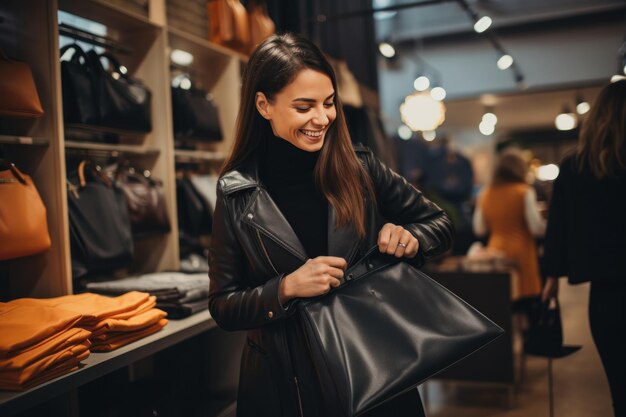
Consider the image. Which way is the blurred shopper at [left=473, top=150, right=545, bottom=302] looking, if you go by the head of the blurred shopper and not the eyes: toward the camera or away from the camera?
away from the camera

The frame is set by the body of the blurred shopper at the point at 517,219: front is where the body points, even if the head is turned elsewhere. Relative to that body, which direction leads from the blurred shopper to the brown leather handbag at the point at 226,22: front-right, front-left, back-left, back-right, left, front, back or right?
back-left

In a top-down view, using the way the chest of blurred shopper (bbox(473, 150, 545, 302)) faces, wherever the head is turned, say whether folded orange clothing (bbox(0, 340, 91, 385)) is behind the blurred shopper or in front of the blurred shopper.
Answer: behind

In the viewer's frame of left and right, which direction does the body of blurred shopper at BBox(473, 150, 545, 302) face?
facing away from the viewer

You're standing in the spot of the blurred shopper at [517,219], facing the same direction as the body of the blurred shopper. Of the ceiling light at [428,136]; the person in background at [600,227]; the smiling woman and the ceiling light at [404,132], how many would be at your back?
2

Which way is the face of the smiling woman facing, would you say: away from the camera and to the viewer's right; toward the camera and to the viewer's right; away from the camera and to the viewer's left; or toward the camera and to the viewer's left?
toward the camera and to the viewer's right

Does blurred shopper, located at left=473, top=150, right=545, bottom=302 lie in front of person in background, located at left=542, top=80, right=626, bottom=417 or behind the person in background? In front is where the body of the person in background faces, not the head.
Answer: in front

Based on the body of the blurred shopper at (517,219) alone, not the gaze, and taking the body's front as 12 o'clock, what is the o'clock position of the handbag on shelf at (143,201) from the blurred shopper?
The handbag on shelf is roughly at 7 o'clock from the blurred shopper.

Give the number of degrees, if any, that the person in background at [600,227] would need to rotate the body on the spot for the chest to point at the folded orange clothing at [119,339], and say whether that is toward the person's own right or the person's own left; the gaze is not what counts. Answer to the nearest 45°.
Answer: approximately 135° to the person's own left

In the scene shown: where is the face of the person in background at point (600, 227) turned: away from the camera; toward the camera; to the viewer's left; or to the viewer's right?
away from the camera

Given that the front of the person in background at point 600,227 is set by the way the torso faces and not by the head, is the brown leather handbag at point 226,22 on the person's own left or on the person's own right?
on the person's own left

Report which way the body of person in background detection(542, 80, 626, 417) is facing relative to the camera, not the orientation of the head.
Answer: away from the camera

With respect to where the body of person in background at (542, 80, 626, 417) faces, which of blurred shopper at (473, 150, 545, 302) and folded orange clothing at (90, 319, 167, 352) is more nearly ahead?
the blurred shopper
